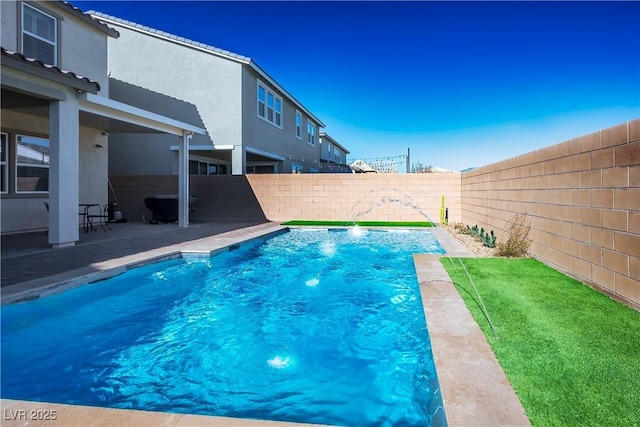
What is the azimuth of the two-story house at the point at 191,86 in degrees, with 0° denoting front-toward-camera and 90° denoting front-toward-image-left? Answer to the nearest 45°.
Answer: approximately 135°

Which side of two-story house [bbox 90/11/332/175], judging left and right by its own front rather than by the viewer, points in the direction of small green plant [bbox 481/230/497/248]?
back

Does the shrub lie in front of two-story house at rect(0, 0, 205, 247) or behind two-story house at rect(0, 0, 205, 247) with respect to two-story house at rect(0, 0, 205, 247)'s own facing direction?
behind

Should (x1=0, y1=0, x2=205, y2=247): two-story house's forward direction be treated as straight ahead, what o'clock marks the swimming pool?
The swimming pool is roughly at 7 o'clock from the two-story house.

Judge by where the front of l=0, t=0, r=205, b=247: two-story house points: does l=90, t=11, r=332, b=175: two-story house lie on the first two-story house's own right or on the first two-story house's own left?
on the first two-story house's own right

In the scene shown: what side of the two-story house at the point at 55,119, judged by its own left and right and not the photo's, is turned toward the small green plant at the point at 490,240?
back

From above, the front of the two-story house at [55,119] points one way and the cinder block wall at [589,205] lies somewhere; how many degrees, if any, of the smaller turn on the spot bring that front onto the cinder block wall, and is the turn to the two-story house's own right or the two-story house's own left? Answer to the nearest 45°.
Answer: approximately 180°

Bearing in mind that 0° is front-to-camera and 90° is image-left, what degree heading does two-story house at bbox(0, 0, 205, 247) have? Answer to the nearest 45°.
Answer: approximately 135°
